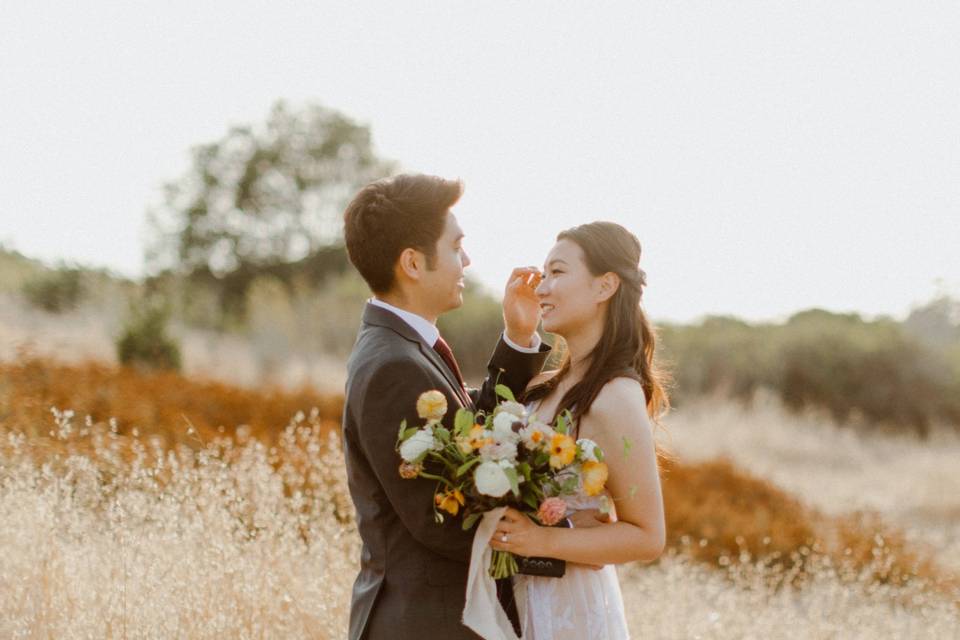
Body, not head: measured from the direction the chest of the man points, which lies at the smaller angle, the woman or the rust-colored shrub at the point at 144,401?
the woman

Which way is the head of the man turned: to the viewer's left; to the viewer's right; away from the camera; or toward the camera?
to the viewer's right

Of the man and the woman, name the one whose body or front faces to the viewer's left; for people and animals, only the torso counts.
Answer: the woman

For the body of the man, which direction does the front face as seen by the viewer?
to the viewer's right

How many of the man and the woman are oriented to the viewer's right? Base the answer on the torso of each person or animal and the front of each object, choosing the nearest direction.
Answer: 1

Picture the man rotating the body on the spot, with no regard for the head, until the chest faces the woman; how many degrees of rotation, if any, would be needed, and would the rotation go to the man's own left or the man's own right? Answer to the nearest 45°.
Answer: approximately 45° to the man's own left

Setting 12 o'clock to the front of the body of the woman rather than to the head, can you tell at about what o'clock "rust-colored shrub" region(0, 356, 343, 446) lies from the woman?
The rust-colored shrub is roughly at 2 o'clock from the woman.

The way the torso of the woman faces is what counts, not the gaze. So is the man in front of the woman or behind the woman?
in front

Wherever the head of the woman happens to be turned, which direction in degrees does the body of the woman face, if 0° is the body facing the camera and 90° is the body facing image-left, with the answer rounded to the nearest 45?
approximately 90°

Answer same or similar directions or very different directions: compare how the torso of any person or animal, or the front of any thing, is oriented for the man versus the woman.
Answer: very different directions
